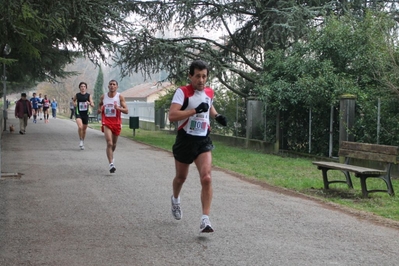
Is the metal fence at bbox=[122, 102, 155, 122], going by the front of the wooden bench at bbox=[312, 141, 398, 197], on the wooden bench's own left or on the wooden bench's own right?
on the wooden bench's own right

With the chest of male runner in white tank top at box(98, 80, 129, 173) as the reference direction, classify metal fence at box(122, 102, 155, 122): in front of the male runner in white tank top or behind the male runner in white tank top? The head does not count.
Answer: behind

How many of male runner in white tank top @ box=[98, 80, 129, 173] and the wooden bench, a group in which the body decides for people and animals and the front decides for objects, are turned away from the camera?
0

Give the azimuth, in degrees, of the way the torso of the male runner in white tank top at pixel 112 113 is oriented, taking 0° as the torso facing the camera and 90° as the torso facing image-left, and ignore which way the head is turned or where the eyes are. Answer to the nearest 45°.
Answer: approximately 0°

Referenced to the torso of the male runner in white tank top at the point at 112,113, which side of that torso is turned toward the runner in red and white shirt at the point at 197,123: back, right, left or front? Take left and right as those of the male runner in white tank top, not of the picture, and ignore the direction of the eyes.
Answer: front

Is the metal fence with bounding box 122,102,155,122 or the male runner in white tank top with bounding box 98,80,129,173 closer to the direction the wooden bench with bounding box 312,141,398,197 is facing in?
the male runner in white tank top

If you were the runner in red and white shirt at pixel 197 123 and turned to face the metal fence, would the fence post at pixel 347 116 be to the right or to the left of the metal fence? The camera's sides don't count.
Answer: right

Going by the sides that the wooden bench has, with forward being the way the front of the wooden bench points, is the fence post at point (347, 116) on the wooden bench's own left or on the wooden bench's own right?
on the wooden bench's own right

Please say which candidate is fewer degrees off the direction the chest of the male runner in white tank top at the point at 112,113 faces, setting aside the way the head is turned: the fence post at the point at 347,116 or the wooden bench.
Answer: the wooden bench

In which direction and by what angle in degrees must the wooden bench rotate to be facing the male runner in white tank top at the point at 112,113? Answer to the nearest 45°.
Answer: approximately 45° to its right

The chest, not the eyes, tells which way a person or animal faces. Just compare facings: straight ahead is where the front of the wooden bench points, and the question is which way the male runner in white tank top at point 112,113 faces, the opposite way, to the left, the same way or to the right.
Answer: to the left

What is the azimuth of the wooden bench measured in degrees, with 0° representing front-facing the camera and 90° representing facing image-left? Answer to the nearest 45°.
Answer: approximately 45°

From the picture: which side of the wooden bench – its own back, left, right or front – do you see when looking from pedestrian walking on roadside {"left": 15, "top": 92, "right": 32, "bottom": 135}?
right
